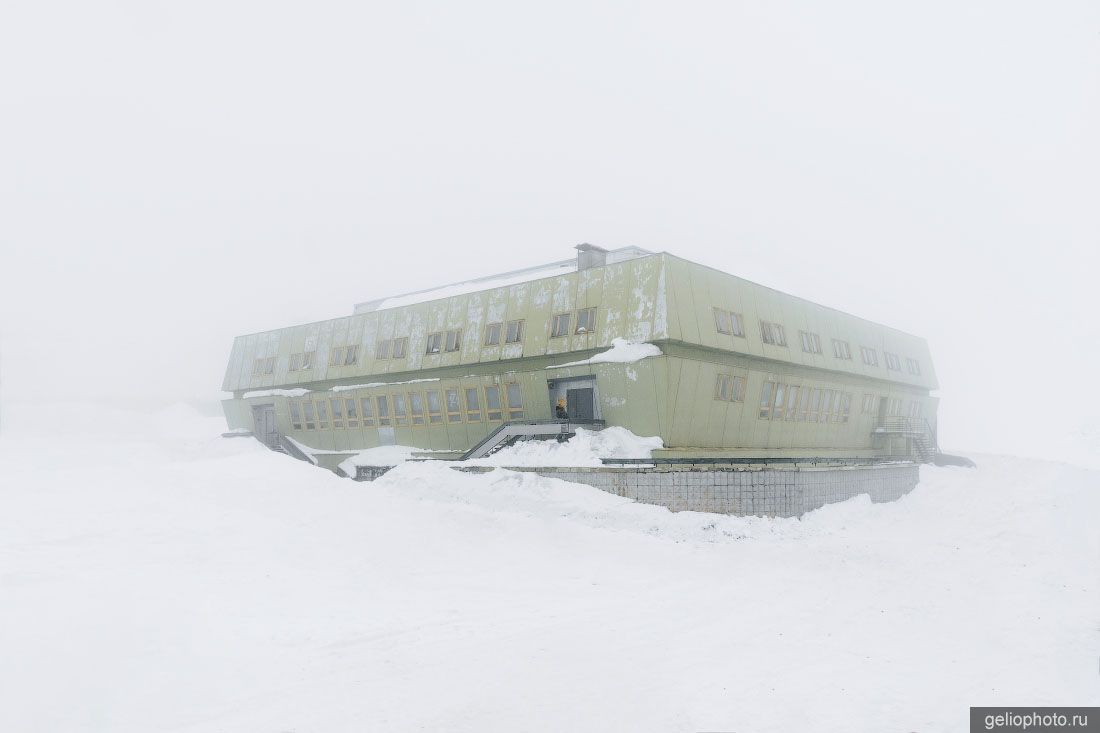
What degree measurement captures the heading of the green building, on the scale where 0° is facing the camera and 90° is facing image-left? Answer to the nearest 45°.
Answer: approximately 45°

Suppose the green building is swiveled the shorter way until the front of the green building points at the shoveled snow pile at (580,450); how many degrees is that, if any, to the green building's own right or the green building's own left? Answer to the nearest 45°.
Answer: approximately 45° to the green building's own left
